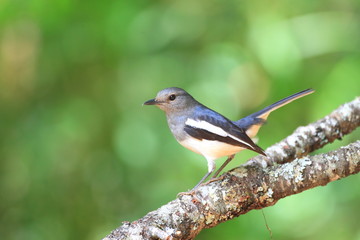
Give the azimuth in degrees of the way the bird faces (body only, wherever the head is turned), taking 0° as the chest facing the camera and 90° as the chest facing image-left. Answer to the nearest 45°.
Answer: approximately 90°
